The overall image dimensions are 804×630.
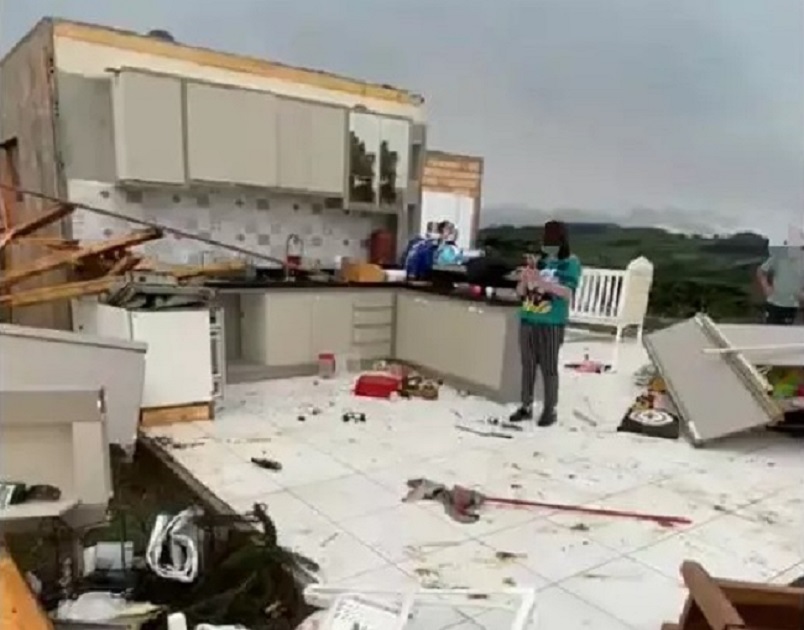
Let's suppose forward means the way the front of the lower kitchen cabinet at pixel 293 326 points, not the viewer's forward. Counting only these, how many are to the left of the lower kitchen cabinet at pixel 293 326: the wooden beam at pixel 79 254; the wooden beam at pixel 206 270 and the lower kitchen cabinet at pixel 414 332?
1

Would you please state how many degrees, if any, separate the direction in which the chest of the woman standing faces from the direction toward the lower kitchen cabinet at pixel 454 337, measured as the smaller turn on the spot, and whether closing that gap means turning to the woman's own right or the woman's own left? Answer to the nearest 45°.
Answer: approximately 90° to the woman's own right

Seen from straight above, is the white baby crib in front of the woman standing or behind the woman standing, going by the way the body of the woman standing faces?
behind

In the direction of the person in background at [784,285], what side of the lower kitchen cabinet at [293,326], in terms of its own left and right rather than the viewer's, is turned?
left

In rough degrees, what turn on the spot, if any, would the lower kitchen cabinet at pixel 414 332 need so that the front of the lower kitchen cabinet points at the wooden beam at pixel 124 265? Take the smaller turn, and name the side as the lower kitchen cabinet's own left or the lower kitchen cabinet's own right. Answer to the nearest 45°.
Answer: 0° — it already faces it

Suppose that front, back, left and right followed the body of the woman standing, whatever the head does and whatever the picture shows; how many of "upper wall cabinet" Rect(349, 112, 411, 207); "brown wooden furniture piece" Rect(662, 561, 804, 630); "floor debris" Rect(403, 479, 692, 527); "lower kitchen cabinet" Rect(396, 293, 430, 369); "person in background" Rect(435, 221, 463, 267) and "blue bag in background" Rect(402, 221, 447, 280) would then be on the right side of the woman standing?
4

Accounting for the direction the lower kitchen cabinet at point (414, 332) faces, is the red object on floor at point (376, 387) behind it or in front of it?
in front

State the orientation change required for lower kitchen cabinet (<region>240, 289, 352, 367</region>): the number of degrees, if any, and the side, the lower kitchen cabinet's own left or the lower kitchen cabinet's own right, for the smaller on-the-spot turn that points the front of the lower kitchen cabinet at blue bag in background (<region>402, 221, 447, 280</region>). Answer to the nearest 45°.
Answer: approximately 90° to the lower kitchen cabinet's own left

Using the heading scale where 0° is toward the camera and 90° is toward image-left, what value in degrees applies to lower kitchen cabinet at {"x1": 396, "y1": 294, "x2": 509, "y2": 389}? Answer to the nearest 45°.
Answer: approximately 45°

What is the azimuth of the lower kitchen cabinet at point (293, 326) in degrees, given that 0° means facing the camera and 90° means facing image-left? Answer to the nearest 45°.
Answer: approximately 0°

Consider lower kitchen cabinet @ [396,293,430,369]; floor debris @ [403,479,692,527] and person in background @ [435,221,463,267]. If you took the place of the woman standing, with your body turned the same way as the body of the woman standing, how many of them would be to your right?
2
